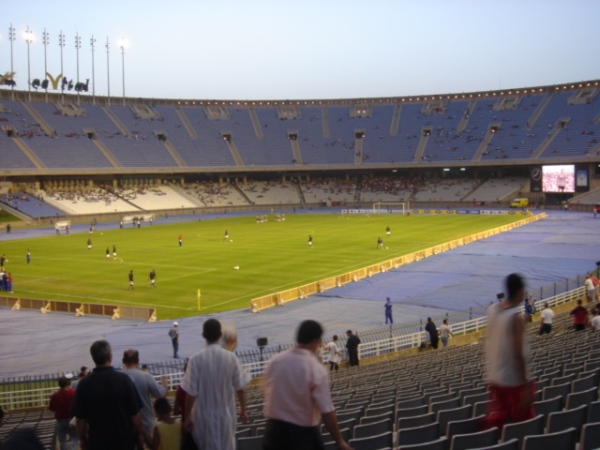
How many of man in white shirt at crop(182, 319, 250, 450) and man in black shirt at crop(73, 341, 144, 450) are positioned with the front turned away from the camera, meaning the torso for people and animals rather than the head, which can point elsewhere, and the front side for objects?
2

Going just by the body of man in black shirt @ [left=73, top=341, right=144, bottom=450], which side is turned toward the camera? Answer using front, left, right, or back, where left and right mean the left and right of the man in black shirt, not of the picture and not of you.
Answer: back

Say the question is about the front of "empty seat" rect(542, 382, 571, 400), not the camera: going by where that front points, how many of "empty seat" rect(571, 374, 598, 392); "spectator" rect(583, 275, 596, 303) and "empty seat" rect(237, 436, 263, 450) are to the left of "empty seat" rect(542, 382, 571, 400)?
1

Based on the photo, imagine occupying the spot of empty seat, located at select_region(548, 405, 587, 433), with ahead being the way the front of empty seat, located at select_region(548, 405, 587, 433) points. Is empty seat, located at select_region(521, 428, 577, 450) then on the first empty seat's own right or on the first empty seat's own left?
on the first empty seat's own left

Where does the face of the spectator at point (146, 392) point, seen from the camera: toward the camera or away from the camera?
away from the camera

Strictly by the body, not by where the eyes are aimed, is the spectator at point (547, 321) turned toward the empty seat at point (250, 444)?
no

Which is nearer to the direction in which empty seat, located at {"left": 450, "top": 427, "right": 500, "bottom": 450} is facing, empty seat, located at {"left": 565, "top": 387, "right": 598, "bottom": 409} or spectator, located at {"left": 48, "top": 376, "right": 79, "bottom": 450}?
the spectator

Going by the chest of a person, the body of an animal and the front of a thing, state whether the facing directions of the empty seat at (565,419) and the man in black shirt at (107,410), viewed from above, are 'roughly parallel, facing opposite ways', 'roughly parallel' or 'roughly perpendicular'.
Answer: roughly parallel

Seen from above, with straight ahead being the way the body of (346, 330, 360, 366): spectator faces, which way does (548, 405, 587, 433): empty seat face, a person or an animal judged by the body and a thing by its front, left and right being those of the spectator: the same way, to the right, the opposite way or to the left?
the same way

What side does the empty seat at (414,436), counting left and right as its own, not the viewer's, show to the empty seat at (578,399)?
right

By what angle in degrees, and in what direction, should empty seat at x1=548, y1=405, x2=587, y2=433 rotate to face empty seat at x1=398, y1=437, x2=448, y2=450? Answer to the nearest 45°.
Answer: approximately 90° to its left

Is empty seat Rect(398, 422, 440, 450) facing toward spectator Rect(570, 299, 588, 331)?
no

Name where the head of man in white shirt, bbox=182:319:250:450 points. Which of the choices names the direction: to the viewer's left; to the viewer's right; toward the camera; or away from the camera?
away from the camera

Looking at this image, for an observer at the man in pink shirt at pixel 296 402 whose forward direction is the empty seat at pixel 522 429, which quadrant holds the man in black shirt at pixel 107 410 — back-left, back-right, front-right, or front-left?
back-left

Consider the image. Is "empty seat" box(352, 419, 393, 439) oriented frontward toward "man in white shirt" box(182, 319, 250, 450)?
no

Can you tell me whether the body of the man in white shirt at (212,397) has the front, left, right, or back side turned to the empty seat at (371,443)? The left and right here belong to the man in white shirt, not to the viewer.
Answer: right

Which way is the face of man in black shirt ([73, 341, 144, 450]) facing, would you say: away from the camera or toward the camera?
away from the camera

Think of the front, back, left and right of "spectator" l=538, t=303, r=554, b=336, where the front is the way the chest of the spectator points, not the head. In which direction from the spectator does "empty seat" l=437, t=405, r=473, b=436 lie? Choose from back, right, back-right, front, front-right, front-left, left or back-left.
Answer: back-left

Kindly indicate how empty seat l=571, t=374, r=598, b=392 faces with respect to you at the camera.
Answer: facing away from the viewer and to the left of the viewer

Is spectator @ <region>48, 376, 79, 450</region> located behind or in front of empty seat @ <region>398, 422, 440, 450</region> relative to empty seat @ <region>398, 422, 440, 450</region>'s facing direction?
in front
